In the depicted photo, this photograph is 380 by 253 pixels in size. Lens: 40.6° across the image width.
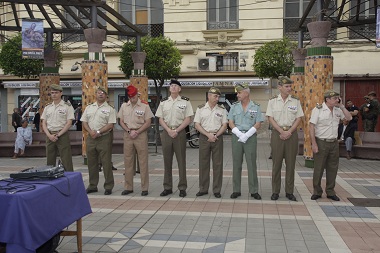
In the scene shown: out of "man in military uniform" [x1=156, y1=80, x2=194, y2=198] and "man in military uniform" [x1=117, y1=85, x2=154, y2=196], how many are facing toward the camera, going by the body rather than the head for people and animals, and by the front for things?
2

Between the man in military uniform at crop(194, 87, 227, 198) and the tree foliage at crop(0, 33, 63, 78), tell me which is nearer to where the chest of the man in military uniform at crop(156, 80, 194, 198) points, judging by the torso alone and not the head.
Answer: the man in military uniform

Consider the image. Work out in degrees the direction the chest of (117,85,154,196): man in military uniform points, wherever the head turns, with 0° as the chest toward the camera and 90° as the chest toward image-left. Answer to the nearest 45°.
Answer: approximately 0°

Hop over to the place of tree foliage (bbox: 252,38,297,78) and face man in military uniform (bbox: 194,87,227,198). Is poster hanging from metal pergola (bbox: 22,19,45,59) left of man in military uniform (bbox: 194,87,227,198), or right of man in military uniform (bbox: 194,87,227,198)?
right

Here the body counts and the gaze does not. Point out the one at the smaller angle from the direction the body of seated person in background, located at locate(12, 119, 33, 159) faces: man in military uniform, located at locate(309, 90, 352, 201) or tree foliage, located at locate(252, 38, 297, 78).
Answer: the man in military uniform

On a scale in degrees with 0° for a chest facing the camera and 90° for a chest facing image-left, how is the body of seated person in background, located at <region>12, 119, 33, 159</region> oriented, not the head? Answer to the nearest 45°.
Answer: approximately 45°

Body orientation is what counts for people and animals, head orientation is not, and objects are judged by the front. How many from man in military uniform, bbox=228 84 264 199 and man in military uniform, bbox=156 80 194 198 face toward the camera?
2

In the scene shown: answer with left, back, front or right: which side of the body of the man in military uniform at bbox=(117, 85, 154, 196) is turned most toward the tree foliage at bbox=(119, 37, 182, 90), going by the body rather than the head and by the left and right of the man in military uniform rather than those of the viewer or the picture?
back

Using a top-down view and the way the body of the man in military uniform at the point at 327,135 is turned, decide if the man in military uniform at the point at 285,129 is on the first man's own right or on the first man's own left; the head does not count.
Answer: on the first man's own right
